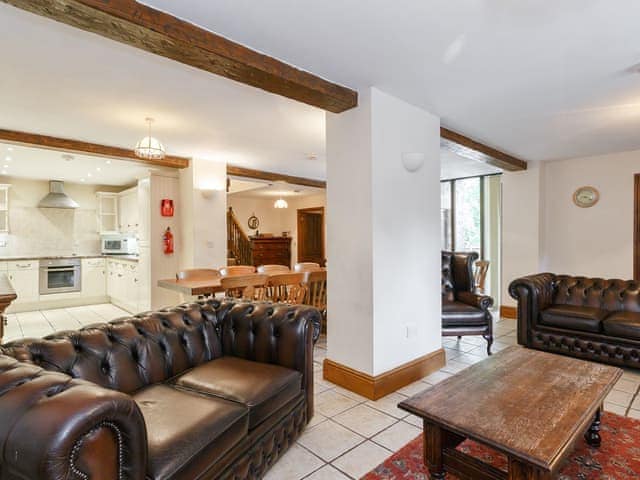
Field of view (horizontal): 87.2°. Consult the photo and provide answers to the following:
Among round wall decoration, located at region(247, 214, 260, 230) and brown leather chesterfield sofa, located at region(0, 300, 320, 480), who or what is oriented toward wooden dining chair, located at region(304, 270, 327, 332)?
the round wall decoration

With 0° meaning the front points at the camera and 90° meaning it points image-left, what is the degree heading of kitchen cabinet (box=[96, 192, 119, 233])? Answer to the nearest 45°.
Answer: approximately 0°

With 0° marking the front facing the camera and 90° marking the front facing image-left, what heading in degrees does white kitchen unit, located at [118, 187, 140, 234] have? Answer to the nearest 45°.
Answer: approximately 45°

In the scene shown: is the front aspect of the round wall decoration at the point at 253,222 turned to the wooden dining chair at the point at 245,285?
yes

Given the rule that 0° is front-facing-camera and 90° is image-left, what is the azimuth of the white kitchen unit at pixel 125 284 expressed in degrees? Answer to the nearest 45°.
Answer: approximately 45°

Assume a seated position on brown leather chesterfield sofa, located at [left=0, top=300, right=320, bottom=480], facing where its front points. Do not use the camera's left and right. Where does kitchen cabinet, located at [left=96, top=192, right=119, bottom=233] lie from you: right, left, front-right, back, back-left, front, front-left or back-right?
back-left
